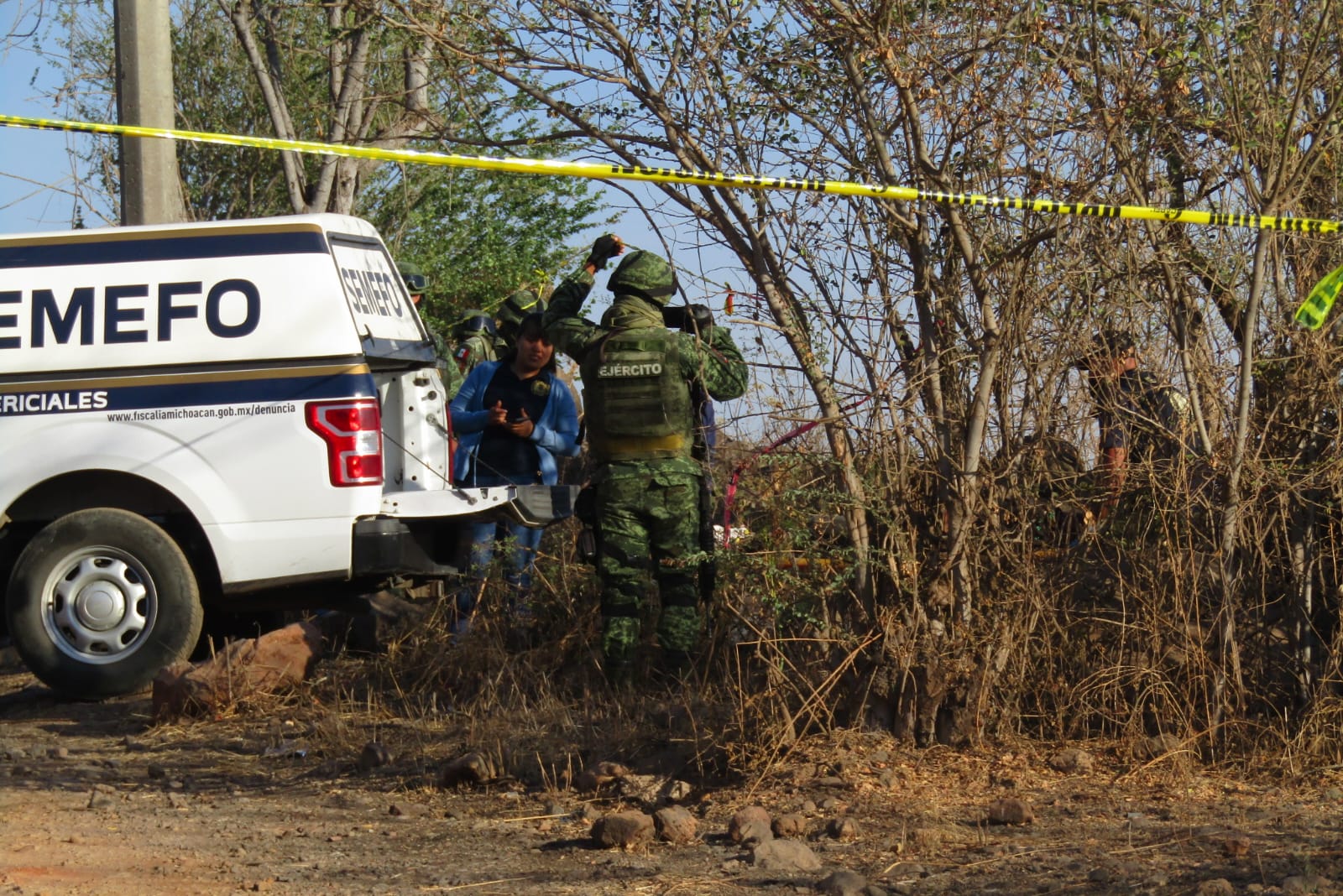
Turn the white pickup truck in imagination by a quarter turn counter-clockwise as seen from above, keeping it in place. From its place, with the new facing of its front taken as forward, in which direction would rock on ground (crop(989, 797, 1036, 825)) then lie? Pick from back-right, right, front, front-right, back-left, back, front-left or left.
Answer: front-left

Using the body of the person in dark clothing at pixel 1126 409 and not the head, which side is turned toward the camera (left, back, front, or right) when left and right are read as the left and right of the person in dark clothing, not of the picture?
left

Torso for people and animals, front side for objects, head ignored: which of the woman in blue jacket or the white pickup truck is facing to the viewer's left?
the white pickup truck

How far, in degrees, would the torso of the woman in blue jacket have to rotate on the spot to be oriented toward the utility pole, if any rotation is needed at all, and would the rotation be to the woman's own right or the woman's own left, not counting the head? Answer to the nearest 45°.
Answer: approximately 135° to the woman's own right

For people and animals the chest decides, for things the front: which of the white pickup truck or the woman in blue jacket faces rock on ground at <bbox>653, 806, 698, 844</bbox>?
the woman in blue jacket

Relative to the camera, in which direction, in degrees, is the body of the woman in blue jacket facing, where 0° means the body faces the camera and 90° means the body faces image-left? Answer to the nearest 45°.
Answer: approximately 0°

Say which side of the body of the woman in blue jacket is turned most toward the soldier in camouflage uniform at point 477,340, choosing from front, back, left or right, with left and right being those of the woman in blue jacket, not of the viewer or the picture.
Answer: back

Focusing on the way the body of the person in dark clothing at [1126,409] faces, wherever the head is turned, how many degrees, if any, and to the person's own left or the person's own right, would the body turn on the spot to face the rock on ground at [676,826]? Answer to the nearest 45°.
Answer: approximately 45° to the person's own left

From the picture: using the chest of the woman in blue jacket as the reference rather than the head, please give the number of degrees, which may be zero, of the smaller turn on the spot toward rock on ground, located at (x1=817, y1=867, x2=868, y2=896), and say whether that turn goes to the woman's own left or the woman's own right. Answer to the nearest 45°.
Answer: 0° — they already face it

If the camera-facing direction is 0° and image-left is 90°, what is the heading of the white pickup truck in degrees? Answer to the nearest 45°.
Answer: approximately 90°

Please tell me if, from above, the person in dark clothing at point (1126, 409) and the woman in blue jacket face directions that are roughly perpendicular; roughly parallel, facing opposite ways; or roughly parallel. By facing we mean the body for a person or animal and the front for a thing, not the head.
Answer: roughly perpendicular
